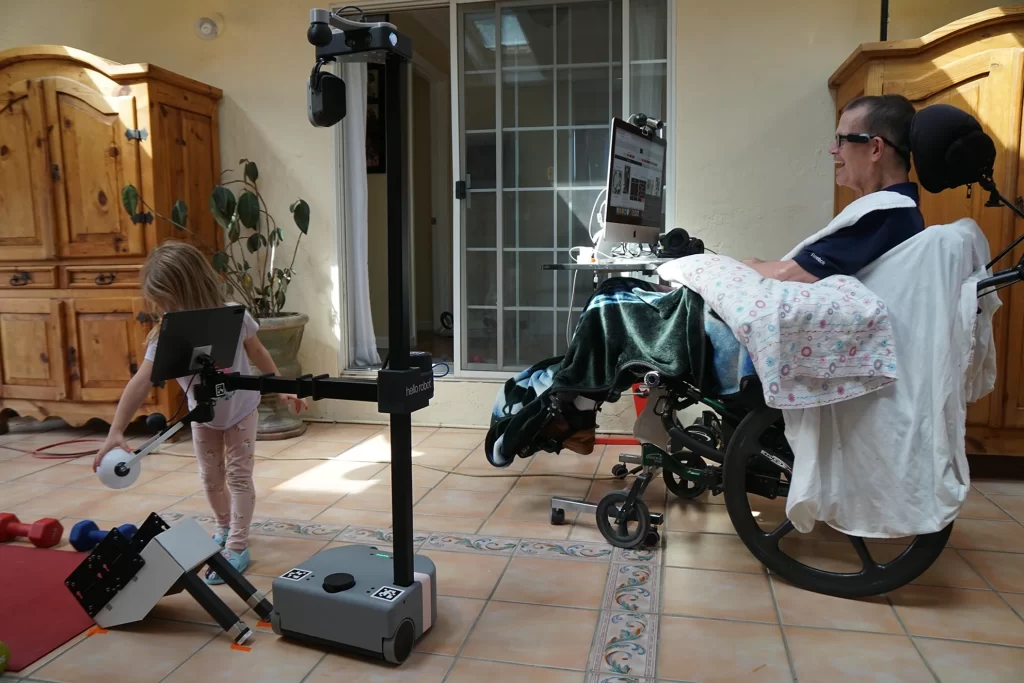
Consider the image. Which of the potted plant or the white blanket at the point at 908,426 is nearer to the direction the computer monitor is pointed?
the white blanket

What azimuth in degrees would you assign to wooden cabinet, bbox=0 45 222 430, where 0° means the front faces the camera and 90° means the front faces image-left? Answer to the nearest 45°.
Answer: approximately 45°

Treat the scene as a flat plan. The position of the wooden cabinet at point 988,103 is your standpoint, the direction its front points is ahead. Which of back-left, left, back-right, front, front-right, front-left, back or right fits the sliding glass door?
right

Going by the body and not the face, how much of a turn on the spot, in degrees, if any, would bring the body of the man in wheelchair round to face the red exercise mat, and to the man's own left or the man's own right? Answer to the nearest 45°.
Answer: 0° — they already face it

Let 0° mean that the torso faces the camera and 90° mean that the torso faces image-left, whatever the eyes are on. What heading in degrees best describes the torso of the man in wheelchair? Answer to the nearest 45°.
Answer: approximately 90°

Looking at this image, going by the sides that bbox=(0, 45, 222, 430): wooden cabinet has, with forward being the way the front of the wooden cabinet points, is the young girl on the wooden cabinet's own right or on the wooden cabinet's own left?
on the wooden cabinet's own left

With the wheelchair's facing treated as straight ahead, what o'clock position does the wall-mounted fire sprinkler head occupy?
The wall-mounted fire sprinkler head is roughly at 1 o'clock from the wheelchair.

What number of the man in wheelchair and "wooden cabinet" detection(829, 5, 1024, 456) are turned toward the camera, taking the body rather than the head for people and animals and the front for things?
1

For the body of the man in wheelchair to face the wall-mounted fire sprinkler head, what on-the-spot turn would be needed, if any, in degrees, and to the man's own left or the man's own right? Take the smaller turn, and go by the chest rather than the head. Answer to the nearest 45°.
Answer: approximately 45° to the man's own right

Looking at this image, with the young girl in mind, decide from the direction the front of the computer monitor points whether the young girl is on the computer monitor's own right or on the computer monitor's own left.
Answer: on the computer monitor's own right

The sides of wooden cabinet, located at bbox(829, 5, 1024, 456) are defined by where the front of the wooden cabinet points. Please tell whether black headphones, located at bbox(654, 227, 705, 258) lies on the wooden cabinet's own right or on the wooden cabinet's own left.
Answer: on the wooden cabinet's own right

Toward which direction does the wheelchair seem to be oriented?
to the viewer's left

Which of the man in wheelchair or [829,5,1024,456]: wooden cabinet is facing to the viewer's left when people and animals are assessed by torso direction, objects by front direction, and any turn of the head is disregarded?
the man in wheelchair

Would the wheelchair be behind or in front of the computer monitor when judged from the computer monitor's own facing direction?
in front

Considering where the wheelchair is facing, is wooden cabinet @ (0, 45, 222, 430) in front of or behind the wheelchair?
in front

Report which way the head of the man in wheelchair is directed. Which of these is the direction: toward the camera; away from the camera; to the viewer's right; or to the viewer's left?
to the viewer's left
